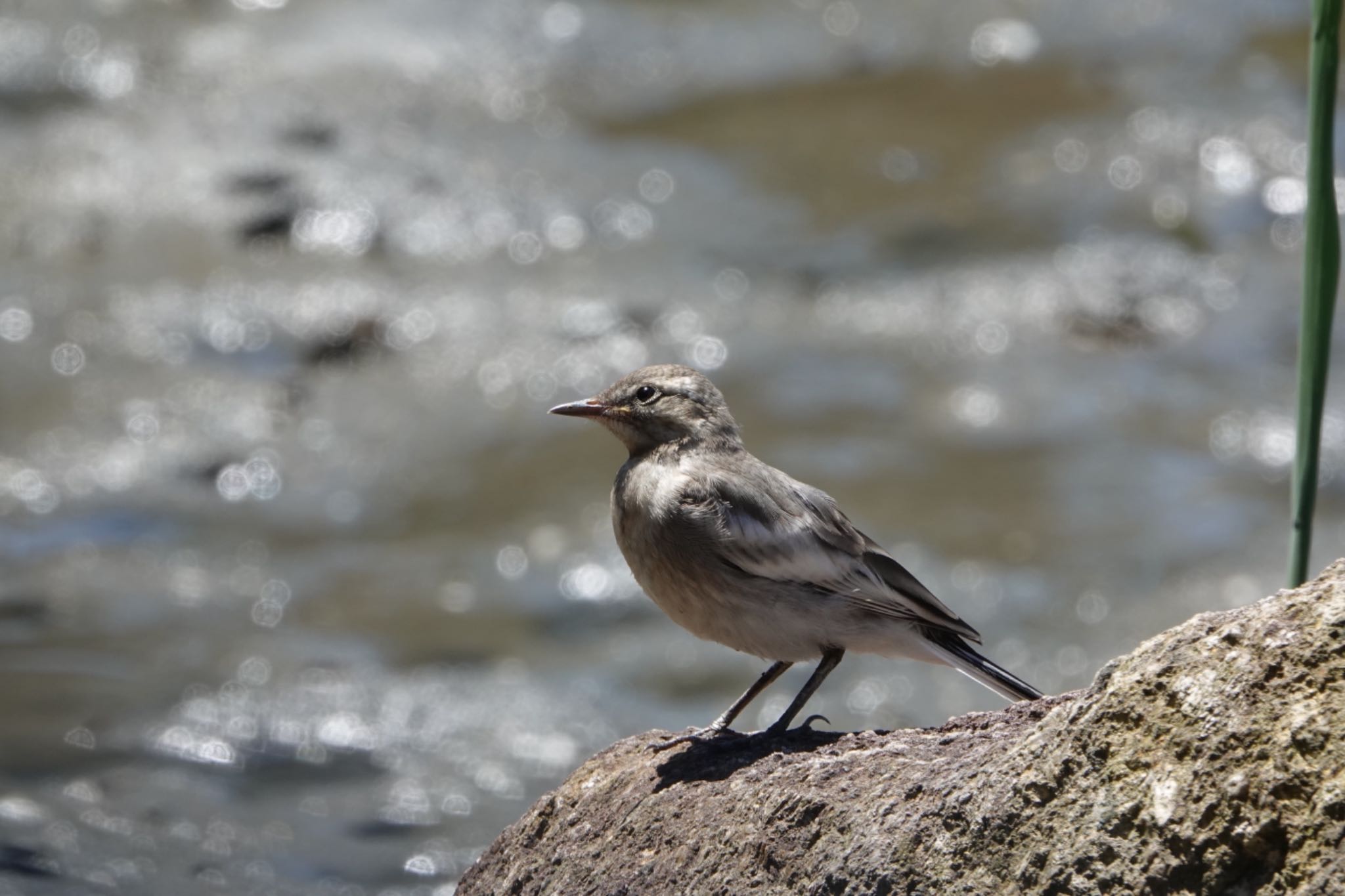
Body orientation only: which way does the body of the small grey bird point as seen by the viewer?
to the viewer's left
